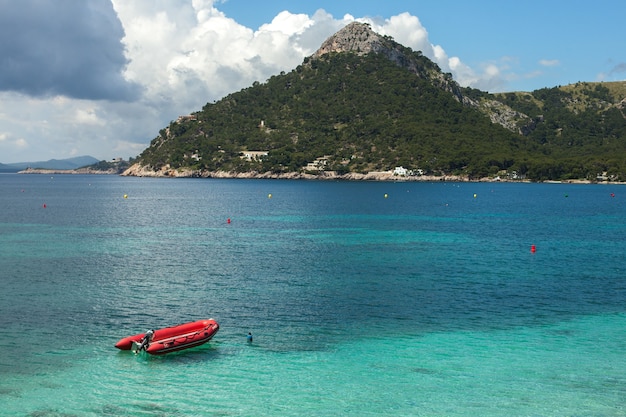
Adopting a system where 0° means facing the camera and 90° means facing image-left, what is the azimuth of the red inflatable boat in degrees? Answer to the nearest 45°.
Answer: approximately 225°
